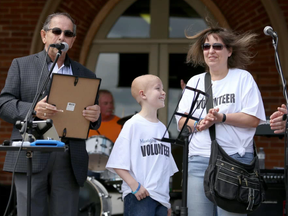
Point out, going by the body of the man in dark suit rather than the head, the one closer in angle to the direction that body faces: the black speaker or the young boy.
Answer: the young boy

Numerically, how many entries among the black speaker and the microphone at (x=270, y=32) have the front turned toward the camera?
1

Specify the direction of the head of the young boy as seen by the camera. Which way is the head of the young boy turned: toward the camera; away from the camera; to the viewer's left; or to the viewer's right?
to the viewer's right

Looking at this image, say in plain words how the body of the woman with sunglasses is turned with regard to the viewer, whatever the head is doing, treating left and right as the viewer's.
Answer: facing the viewer and to the left of the viewer

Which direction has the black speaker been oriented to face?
toward the camera

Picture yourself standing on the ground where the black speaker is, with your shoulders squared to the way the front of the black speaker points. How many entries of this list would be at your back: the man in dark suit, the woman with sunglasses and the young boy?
0

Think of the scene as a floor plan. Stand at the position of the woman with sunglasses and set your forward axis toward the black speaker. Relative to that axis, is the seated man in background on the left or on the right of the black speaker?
left

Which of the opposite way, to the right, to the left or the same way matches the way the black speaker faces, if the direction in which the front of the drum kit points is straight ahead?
the same way

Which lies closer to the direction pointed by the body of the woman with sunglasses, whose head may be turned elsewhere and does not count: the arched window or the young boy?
the young boy

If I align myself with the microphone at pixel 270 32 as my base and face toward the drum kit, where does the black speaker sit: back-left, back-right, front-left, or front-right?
front-right

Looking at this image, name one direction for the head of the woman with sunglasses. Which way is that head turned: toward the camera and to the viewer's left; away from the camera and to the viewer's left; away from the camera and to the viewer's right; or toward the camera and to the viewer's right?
toward the camera and to the viewer's left

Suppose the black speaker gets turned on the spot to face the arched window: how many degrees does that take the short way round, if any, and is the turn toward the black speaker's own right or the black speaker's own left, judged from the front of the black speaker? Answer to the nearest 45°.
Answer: approximately 135° to the black speaker's own right

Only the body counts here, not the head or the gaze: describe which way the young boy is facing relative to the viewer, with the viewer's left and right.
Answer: facing the viewer and to the right of the viewer

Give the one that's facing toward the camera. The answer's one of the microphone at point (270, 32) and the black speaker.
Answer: the black speaker

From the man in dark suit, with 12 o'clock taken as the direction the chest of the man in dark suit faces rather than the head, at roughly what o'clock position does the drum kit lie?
The drum kit is roughly at 8 o'clock from the man in dark suit.

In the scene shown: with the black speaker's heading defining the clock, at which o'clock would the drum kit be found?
The drum kit is roughly at 3 o'clock from the black speaker.

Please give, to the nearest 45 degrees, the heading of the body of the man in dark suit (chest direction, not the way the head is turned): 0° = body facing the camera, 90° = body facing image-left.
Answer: approximately 315°
